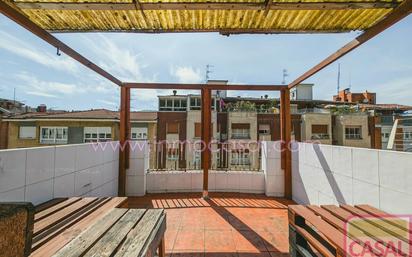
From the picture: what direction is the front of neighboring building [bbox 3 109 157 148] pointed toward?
toward the camera

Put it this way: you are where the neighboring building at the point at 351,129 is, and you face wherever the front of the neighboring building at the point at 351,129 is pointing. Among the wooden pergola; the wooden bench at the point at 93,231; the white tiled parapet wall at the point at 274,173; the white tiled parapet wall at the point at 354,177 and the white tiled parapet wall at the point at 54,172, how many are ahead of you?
5

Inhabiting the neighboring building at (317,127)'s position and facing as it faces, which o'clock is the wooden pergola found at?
The wooden pergola is roughly at 12 o'clock from the neighboring building.

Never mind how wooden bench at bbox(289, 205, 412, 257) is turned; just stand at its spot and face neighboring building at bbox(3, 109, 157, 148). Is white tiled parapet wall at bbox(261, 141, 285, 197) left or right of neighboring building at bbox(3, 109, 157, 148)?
right

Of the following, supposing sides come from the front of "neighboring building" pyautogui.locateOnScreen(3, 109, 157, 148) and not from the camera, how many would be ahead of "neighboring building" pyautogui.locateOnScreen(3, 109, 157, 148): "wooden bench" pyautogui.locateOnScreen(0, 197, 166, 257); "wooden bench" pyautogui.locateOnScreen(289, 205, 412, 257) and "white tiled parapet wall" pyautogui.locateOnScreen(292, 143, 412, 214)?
3

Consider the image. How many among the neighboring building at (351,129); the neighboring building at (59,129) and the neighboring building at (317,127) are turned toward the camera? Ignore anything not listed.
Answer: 3

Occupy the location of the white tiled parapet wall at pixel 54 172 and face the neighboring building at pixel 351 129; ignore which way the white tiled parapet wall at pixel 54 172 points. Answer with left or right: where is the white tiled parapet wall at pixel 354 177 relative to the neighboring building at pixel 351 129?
right

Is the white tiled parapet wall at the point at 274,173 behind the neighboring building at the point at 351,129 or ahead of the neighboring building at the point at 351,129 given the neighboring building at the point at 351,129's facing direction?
ahead

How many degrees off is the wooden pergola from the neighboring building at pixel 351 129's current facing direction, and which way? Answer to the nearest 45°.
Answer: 0° — it already faces it

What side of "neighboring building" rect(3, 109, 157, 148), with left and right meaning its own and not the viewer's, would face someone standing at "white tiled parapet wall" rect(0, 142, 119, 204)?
front

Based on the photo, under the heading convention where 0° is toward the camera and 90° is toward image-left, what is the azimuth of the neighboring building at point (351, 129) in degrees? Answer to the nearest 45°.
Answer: approximately 0°

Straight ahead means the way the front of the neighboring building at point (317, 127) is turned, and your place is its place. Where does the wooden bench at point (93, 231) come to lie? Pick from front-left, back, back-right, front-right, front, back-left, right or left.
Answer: front

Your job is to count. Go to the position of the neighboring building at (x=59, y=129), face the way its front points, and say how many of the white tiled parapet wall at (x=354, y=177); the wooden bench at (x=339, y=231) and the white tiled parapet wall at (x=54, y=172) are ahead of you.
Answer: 3
